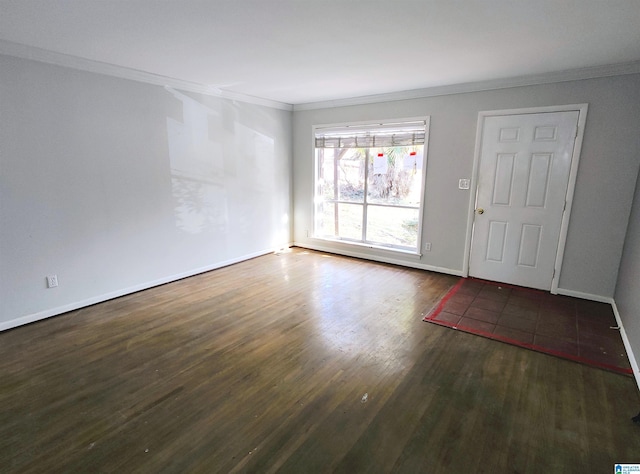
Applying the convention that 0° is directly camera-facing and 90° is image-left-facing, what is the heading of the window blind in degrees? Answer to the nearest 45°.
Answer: approximately 0°

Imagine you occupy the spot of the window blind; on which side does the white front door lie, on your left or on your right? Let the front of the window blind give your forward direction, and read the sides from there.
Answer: on your left

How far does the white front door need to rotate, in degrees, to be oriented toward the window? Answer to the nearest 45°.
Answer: approximately 90° to its right

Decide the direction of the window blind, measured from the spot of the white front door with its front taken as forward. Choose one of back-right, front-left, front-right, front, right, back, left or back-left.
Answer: right

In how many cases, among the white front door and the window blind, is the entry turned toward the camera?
2
